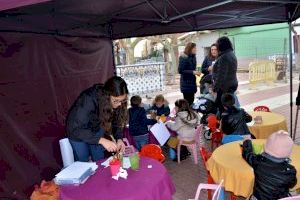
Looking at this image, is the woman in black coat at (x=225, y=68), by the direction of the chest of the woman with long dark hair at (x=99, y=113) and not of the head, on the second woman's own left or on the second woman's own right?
on the second woman's own left

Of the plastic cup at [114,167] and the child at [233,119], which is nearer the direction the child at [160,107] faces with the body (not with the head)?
the plastic cup

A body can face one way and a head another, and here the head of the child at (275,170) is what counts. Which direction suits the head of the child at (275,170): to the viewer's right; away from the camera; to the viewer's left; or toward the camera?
away from the camera

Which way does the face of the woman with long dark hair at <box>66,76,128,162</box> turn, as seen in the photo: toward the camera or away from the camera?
toward the camera

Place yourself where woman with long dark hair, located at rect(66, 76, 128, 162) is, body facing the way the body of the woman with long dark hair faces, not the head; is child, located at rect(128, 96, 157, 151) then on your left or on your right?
on your left

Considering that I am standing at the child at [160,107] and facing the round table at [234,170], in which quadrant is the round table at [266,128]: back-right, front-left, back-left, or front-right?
front-left

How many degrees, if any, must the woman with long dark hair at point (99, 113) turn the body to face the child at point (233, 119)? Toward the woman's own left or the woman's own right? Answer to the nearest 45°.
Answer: approximately 90° to the woman's own left

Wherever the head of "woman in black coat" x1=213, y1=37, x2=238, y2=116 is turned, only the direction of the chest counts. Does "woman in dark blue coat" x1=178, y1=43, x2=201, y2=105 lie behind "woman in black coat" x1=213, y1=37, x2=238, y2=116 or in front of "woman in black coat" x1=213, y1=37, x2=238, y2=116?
in front

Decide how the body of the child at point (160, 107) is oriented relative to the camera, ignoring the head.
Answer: toward the camera
